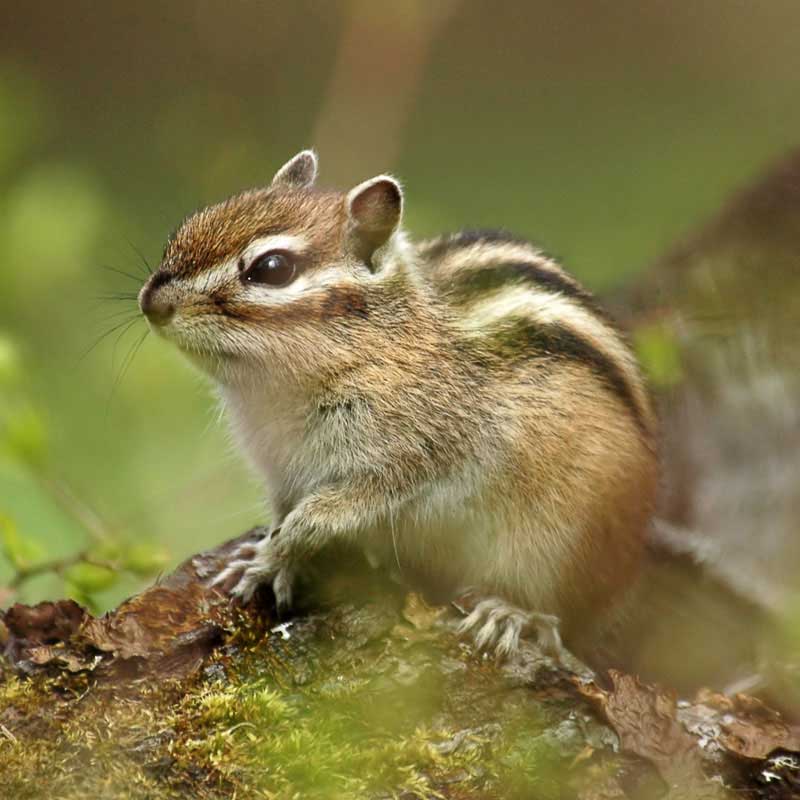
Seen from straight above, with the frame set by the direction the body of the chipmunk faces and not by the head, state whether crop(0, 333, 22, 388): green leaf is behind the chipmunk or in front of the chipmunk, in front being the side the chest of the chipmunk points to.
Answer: in front

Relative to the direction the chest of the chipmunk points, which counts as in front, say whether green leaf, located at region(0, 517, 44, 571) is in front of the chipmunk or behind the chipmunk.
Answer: in front

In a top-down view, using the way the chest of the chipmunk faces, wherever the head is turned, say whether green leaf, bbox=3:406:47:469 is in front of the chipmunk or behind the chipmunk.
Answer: in front

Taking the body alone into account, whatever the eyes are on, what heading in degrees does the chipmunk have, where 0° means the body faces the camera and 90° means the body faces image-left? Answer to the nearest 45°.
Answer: approximately 90°

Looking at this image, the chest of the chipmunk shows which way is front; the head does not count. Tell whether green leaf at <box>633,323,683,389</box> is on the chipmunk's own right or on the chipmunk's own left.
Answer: on the chipmunk's own right
